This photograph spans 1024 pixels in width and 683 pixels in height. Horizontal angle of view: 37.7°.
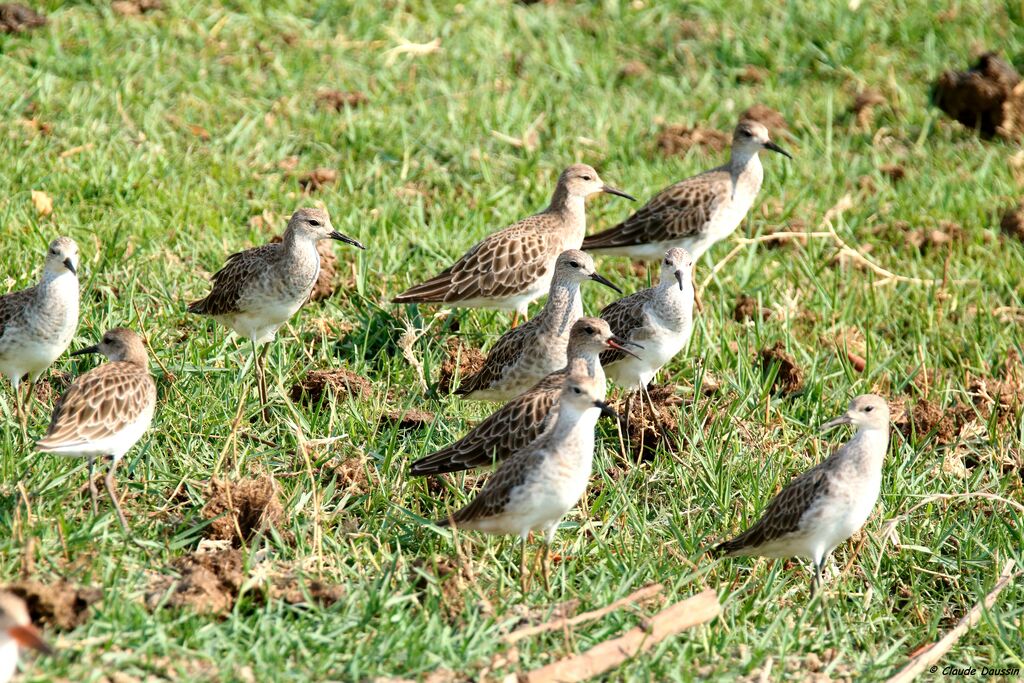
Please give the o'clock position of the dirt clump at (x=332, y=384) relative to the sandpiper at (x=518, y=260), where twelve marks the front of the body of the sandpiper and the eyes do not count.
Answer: The dirt clump is roughly at 4 o'clock from the sandpiper.

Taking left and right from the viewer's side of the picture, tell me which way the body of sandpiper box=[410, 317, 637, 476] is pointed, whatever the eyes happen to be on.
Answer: facing to the right of the viewer

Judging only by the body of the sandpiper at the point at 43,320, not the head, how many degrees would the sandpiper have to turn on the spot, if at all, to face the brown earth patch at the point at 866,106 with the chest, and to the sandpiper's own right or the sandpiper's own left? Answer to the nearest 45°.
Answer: approximately 90° to the sandpiper's own left

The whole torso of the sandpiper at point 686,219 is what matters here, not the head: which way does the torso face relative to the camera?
to the viewer's right

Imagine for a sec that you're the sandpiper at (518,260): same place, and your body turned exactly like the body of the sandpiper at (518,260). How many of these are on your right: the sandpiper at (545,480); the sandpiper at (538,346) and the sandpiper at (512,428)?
3

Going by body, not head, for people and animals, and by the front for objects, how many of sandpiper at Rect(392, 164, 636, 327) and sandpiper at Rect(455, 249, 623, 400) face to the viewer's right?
2

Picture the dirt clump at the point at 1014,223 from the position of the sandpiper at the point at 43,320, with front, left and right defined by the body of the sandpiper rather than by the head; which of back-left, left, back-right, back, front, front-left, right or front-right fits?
front-left

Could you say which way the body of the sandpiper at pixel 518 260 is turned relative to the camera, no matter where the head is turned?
to the viewer's right

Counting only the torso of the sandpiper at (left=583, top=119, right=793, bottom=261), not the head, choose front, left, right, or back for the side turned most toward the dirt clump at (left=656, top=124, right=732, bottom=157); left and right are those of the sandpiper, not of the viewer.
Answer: left

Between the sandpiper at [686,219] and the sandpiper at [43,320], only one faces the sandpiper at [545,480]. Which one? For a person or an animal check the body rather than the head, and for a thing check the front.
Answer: the sandpiper at [43,320]

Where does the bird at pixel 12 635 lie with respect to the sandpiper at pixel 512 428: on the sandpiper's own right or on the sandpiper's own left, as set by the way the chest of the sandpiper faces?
on the sandpiper's own right

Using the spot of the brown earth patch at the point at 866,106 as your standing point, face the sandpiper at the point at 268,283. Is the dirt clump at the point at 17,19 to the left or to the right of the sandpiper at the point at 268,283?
right

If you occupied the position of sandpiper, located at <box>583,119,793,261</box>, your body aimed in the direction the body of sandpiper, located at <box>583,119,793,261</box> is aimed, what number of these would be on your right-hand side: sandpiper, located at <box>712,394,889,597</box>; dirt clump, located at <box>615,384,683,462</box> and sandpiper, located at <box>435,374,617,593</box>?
3
